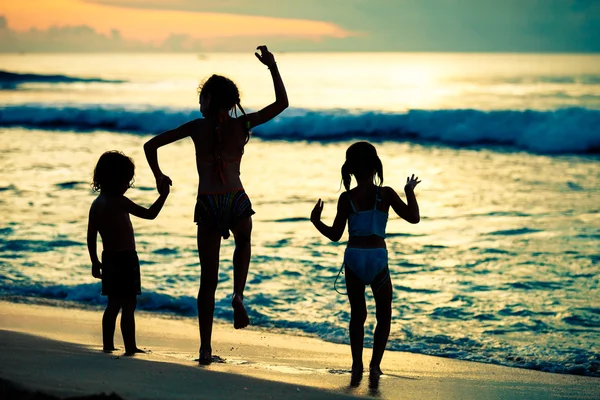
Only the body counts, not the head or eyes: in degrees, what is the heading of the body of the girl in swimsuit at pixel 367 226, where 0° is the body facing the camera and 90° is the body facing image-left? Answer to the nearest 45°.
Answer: approximately 180°

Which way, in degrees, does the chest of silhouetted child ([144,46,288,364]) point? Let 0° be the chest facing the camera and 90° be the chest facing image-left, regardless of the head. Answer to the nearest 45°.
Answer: approximately 180°

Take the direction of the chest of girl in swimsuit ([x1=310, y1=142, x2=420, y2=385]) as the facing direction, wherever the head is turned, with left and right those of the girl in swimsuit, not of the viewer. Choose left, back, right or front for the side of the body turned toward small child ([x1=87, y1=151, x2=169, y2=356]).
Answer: left

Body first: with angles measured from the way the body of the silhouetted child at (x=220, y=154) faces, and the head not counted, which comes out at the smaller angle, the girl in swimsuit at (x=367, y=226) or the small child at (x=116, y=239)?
the small child

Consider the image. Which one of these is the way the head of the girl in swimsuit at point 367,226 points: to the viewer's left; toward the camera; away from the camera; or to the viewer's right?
away from the camera

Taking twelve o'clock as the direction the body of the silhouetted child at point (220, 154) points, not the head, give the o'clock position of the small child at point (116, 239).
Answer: The small child is roughly at 10 o'clock from the silhouetted child.

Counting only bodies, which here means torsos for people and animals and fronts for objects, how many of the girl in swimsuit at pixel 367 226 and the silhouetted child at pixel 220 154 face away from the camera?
2

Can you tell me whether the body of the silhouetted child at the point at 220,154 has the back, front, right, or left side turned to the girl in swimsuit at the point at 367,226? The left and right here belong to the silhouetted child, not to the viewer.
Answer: right

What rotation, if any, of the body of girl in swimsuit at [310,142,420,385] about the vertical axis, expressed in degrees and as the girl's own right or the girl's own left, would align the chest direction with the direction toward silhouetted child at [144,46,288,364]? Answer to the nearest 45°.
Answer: approximately 90° to the girl's own left

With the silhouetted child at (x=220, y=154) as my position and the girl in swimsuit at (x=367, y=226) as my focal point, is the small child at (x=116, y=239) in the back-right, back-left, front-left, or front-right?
back-left
